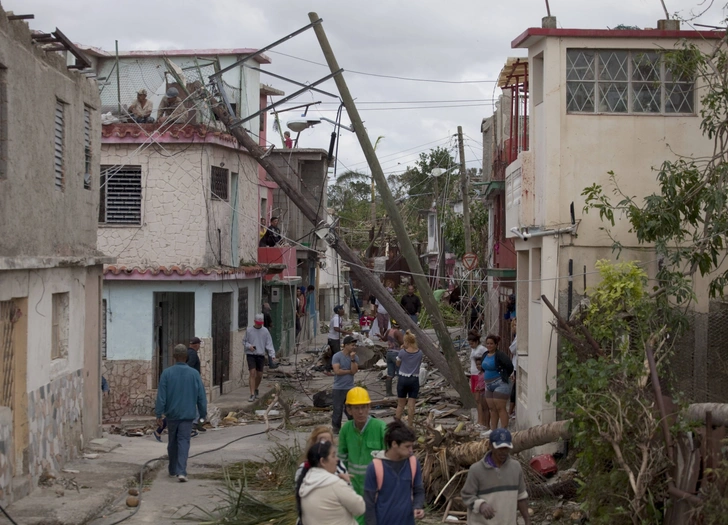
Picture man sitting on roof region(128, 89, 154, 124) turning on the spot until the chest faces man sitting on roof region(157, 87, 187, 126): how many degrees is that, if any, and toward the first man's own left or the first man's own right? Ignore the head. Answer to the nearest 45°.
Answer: approximately 45° to the first man's own left

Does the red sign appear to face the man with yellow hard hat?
yes

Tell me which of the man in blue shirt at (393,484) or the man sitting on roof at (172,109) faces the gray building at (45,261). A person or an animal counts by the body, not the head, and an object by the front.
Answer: the man sitting on roof

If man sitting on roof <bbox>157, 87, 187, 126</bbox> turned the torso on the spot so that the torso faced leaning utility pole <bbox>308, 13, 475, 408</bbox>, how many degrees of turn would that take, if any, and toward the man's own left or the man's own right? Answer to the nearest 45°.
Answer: approximately 45° to the man's own left

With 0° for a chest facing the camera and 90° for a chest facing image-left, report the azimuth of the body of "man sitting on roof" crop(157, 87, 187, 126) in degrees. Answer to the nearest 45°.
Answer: approximately 0°

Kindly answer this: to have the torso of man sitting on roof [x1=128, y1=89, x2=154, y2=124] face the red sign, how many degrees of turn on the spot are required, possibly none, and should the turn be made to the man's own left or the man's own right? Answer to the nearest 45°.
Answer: approximately 90° to the man's own left

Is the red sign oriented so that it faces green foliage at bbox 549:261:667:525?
yes

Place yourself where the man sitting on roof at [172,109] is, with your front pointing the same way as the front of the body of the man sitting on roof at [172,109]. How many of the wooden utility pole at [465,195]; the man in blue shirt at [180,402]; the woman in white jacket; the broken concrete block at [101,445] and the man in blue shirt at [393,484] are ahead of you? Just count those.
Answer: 4

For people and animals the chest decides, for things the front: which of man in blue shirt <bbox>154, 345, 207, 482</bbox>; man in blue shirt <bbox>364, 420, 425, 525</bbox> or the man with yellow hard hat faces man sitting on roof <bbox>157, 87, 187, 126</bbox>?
man in blue shirt <bbox>154, 345, 207, 482</bbox>

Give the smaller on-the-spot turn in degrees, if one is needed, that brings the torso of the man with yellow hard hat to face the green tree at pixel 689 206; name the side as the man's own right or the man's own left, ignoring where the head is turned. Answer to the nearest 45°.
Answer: approximately 135° to the man's own left

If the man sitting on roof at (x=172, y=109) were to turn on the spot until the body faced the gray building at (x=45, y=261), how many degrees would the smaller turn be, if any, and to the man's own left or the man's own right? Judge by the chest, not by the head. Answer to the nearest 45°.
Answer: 0° — they already face it
